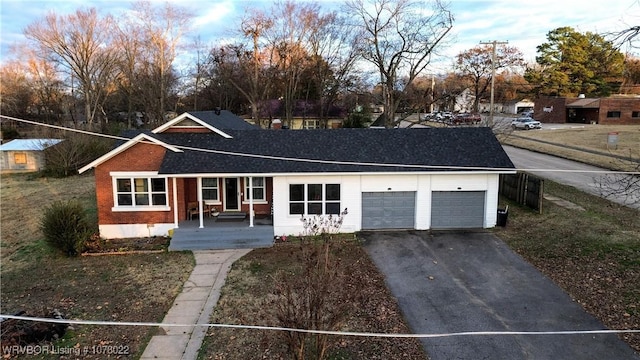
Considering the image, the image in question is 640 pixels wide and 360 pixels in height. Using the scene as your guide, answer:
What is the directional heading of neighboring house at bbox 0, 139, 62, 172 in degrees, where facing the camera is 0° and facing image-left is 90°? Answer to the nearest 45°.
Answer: approximately 0°

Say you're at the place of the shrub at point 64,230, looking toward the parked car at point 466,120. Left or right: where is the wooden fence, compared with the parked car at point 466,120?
right

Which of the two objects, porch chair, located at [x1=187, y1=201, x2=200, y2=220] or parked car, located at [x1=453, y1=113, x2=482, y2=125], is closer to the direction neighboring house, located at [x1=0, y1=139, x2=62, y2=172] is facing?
the porch chair

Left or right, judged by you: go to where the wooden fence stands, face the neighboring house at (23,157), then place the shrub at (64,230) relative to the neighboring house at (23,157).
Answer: left

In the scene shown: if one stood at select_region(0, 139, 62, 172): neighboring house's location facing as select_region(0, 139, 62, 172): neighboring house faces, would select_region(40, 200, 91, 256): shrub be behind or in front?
in front
